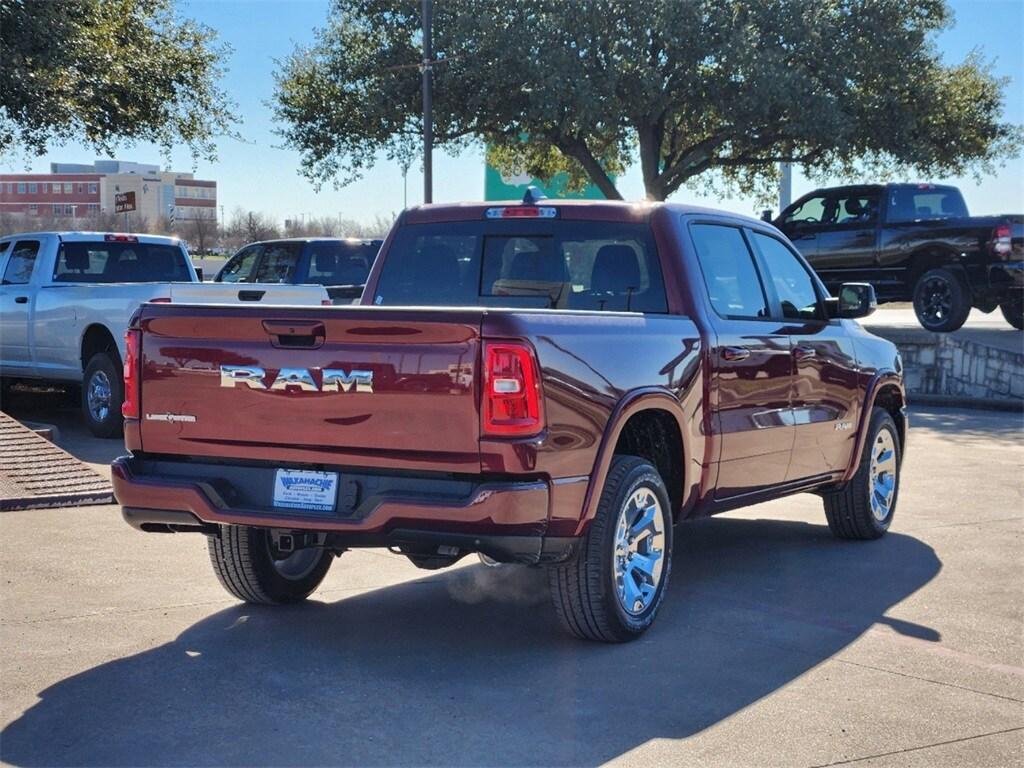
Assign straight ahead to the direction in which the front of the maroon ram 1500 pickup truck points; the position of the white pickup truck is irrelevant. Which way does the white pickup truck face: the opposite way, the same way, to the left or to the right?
to the left

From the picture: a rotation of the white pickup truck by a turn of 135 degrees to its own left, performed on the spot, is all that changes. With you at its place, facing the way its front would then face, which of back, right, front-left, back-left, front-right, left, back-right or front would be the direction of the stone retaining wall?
left

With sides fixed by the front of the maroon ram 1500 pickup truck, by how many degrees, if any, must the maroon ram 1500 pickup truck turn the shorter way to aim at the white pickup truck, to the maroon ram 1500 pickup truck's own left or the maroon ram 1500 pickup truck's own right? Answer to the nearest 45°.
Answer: approximately 90° to the maroon ram 1500 pickup truck's own left

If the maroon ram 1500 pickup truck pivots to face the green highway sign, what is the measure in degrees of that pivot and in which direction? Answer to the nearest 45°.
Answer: approximately 45° to its left

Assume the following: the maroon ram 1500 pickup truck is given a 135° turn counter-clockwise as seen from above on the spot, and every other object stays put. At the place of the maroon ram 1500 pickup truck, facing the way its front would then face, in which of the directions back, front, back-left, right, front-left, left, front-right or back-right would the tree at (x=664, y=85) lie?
right

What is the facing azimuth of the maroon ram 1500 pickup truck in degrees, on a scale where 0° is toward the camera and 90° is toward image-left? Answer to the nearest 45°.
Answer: approximately 225°

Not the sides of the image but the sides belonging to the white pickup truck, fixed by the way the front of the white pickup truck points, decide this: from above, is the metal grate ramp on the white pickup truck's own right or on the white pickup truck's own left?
on the white pickup truck's own left

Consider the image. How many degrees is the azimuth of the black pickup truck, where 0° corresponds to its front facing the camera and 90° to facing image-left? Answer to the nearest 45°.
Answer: approximately 135°

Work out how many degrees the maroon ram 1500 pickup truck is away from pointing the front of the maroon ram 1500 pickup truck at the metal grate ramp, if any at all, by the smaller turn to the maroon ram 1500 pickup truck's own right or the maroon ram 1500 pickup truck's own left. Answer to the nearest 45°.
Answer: approximately 90° to the maroon ram 1500 pickup truck's own left

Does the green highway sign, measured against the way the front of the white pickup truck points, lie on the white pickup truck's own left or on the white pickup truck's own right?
on the white pickup truck's own right

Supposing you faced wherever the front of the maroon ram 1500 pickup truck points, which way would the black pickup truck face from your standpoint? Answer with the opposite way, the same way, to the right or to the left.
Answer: to the left

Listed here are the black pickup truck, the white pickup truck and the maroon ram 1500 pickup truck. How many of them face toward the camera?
0

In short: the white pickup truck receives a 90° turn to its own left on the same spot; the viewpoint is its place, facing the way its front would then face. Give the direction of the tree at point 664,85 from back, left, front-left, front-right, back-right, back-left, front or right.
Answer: back

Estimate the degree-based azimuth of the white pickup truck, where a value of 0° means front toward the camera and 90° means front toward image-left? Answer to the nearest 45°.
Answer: approximately 135°

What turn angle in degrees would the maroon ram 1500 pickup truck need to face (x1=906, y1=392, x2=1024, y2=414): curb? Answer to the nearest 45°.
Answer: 0° — it already faces it

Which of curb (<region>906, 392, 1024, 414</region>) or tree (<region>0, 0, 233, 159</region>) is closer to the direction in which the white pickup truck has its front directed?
the tree

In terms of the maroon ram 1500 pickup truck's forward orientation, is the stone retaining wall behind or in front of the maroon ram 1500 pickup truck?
in front

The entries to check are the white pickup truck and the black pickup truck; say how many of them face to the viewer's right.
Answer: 0
